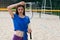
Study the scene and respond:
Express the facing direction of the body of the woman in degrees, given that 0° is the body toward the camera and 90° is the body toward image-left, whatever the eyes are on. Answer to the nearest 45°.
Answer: approximately 0°
